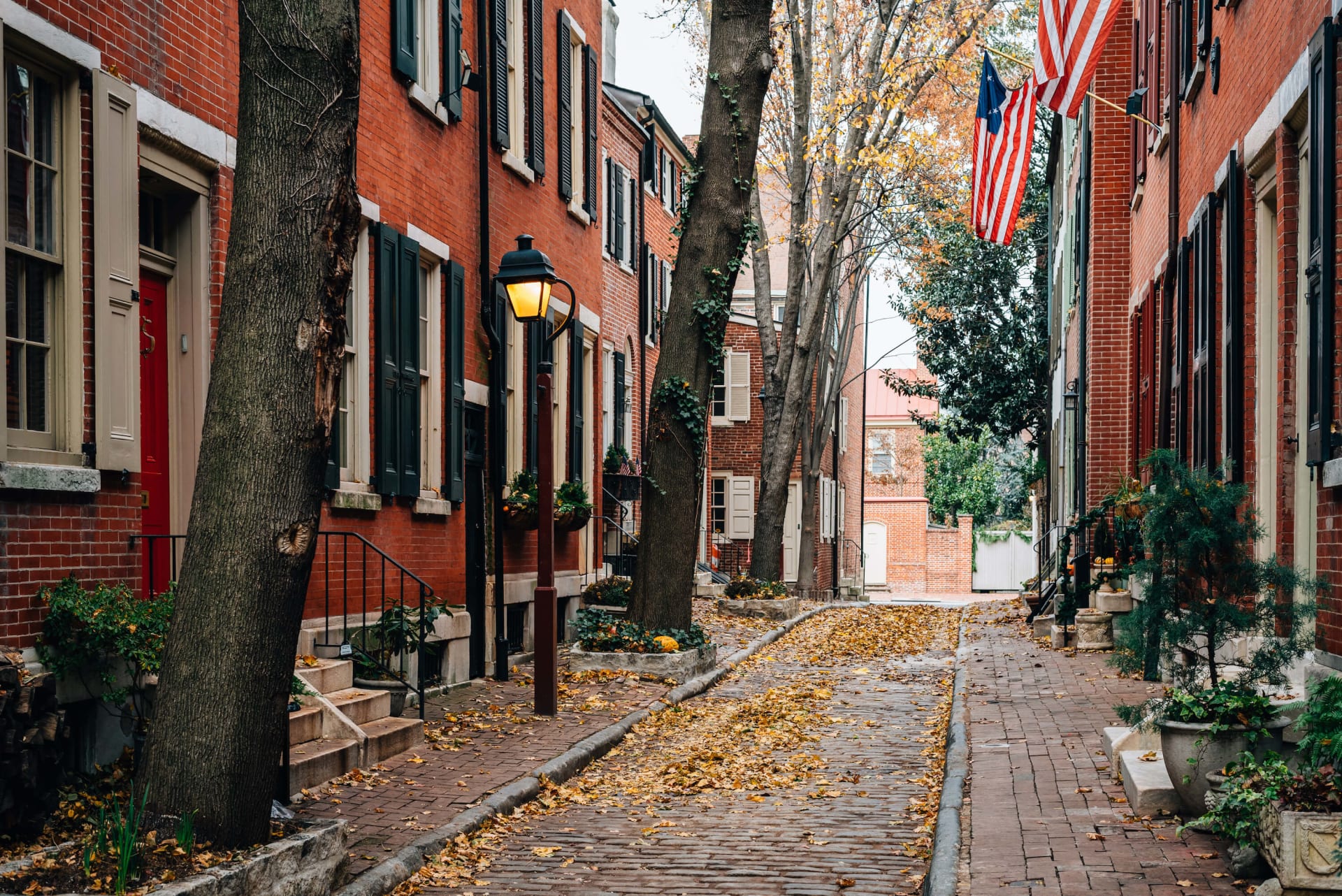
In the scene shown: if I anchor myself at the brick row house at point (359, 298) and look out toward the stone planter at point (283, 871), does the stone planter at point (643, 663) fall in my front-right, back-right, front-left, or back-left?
back-left

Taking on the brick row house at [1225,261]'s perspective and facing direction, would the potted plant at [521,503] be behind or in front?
in front

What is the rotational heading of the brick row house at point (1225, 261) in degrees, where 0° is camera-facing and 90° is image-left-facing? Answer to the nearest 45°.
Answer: approximately 90°

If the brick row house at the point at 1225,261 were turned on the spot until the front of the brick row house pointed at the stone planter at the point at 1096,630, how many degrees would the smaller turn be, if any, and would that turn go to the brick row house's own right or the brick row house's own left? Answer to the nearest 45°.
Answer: approximately 90° to the brick row house's own right

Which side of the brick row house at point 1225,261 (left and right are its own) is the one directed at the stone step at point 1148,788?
left

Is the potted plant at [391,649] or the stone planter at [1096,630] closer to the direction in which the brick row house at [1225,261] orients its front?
the potted plant

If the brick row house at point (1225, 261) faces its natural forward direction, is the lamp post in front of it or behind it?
in front

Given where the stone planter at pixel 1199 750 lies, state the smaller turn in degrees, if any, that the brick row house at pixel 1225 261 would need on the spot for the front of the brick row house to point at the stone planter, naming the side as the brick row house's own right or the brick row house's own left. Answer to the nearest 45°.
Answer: approximately 90° to the brick row house's own left

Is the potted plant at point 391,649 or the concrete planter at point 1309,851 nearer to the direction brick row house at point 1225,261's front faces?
the potted plant
